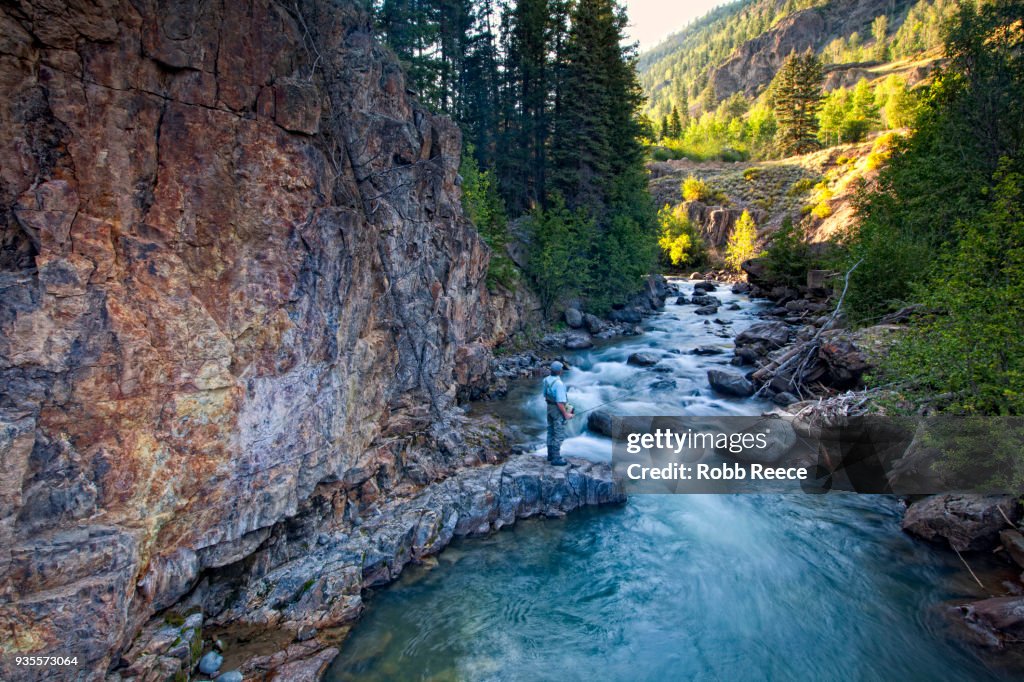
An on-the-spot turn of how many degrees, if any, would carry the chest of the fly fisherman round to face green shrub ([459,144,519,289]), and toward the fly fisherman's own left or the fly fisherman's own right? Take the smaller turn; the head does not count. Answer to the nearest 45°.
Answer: approximately 90° to the fly fisherman's own left

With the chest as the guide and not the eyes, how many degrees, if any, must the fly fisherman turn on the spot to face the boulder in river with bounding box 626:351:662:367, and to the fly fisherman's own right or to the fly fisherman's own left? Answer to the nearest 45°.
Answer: approximately 90° to the fly fisherman's own left

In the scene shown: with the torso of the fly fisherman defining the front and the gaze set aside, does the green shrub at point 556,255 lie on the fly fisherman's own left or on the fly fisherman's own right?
on the fly fisherman's own left

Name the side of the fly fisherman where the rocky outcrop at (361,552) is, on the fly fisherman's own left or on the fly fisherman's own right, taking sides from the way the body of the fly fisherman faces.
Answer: on the fly fisherman's own right

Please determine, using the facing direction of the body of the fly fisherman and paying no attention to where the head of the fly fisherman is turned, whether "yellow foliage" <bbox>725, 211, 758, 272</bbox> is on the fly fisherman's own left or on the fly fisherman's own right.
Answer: on the fly fisherman's own left

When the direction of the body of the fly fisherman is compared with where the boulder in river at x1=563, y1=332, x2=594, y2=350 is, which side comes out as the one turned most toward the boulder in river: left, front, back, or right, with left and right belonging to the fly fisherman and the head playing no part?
left

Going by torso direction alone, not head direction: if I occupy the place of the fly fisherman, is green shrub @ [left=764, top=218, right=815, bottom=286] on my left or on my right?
on my left

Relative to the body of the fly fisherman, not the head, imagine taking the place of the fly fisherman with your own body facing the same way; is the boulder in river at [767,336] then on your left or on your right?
on your left

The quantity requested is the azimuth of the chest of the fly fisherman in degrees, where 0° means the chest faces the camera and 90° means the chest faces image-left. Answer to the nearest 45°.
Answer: approximately 270°

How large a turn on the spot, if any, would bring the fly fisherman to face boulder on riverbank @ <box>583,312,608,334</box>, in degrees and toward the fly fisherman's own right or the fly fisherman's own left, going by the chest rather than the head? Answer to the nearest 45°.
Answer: approximately 90° to the fly fisherman's own left
